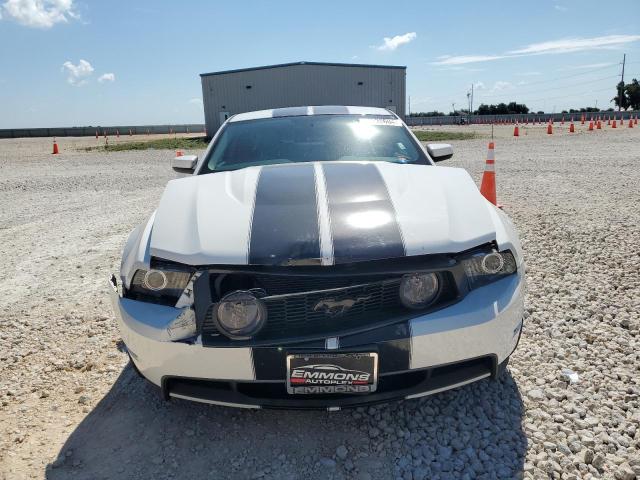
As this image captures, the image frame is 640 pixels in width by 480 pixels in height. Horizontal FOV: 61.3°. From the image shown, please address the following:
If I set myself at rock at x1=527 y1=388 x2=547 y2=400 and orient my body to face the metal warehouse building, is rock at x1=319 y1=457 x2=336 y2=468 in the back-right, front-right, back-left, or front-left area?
back-left

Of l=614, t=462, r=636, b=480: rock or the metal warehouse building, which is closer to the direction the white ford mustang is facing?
the rock

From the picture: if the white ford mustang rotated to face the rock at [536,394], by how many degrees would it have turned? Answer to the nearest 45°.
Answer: approximately 90° to its left

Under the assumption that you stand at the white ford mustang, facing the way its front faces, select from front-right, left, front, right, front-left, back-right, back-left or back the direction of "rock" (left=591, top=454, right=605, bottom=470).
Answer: left

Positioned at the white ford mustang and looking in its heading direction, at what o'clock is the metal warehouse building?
The metal warehouse building is roughly at 6 o'clock from the white ford mustang.

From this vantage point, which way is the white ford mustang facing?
toward the camera
